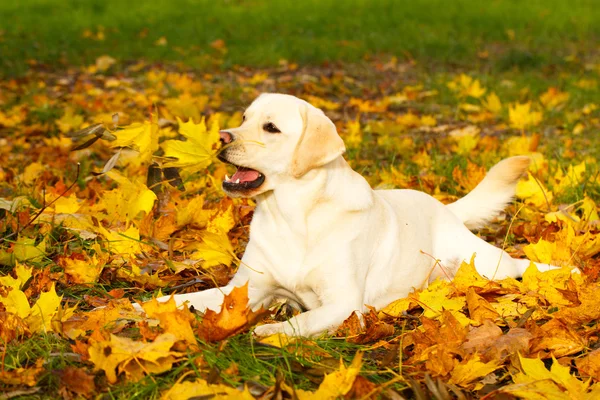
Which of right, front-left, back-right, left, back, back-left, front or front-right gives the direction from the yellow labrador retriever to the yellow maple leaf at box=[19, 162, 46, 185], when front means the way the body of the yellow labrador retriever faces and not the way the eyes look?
right

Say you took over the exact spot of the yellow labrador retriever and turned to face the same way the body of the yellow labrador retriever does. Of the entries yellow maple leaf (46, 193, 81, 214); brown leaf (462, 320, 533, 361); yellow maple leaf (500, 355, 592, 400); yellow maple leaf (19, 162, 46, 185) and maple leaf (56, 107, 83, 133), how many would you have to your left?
2

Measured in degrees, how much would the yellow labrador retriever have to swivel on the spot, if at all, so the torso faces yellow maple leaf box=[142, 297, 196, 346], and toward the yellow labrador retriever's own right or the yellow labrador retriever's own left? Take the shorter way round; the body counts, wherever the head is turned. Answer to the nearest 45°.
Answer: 0° — it already faces it

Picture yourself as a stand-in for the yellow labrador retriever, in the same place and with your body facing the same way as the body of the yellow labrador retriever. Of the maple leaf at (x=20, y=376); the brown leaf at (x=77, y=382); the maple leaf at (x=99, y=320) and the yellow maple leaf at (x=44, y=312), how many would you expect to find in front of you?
4

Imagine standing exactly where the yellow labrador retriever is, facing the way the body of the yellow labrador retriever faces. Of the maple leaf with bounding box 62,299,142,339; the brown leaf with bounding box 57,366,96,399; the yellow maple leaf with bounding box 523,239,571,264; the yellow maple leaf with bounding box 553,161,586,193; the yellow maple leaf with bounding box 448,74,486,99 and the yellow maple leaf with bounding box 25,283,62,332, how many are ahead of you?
3

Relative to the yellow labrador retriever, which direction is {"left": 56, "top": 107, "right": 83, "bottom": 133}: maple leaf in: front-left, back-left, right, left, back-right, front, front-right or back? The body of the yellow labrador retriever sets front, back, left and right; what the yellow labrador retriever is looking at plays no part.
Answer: right

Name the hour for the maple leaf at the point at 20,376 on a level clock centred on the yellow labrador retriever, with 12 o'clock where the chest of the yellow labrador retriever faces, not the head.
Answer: The maple leaf is roughly at 12 o'clock from the yellow labrador retriever.

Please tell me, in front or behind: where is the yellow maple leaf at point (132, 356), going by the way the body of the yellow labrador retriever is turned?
in front

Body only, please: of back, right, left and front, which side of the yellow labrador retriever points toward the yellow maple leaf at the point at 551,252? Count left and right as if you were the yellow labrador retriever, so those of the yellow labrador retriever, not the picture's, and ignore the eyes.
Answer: back

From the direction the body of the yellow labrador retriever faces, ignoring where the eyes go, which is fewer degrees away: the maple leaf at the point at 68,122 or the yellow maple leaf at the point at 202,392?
the yellow maple leaf

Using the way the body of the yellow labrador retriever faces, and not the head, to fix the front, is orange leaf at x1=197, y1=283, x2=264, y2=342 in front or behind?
in front

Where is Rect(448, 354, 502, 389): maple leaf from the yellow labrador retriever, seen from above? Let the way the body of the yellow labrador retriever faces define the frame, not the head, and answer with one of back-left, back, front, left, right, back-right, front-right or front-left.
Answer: left

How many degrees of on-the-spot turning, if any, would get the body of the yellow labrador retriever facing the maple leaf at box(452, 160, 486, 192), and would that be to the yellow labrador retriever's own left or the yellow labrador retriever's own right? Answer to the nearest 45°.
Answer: approximately 180°

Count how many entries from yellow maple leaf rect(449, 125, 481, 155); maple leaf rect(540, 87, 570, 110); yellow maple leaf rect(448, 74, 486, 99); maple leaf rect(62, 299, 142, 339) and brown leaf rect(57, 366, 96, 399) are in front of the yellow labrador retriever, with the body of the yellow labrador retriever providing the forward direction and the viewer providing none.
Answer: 2

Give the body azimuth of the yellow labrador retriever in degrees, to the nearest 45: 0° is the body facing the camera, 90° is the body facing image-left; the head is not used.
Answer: approximately 45°

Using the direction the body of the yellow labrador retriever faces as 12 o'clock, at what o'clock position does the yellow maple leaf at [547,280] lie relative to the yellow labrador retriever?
The yellow maple leaf is roughly at 7 o'clock from the yellow labrador retriever.

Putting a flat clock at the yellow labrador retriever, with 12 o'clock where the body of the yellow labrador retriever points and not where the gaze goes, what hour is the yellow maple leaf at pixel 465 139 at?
The yellow maple leaf is roughly at 5 o'clock from the yellow labrador retriever.

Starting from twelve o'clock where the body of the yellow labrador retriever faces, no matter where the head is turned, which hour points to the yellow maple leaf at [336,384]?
The yellow maple leaf is roughly at 10 o'clock from the yellow labrador retriever.
